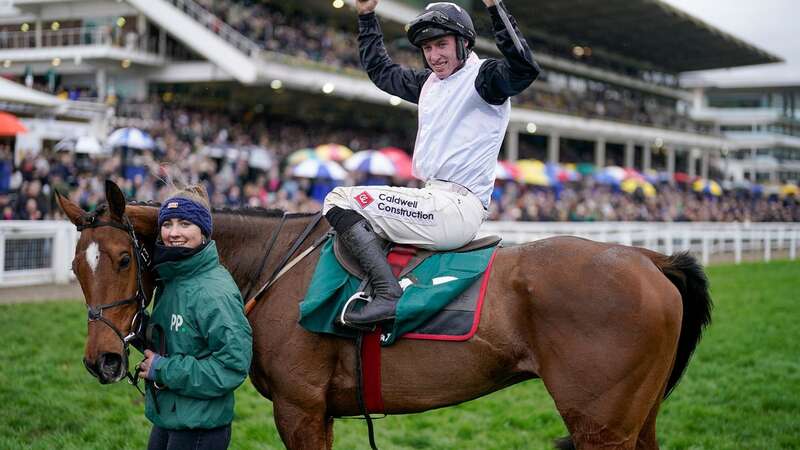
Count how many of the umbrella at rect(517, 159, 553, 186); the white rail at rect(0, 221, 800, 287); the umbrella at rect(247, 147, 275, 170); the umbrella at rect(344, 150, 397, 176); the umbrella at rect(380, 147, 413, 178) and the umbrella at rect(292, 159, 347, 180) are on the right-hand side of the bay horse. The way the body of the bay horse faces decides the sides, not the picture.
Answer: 6

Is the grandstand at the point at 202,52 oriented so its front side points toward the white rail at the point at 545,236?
yes

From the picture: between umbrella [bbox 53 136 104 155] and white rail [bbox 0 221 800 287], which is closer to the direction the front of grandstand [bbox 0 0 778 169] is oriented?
the white rail

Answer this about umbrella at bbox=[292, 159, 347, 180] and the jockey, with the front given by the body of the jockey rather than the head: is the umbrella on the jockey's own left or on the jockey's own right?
on the jockey's own right

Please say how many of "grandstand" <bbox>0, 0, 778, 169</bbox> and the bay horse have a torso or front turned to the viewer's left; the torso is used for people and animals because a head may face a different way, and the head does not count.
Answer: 1

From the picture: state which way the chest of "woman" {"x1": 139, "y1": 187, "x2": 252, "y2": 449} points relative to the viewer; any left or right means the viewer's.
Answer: facing the viewer and to the left of the viewer

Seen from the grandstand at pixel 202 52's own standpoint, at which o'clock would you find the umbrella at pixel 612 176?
The umbrella is roughly at 10 o'clock from the grandstand.

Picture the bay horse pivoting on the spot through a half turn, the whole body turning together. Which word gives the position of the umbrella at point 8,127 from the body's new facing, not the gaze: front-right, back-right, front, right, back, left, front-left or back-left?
back-left

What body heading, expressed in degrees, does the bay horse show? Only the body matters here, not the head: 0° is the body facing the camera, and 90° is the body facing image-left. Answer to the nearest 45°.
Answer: approximately 90°

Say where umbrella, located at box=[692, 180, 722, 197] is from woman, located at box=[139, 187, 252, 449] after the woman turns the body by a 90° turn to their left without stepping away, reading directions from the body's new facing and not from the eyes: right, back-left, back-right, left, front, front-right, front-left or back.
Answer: left

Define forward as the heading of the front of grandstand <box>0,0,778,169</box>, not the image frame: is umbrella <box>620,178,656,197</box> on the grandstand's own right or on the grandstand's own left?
on the grandstand's own left

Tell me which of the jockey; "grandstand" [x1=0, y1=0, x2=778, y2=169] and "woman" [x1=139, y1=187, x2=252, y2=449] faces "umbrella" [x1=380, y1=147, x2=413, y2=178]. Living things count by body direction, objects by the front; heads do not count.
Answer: the grandstand
